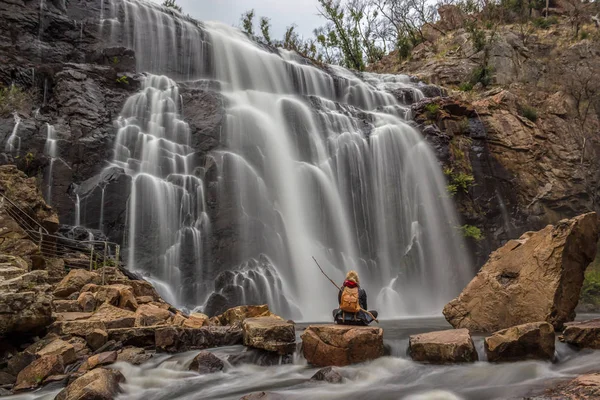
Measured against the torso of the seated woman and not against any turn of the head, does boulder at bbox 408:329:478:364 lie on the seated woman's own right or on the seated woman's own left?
on the seated woman's own right

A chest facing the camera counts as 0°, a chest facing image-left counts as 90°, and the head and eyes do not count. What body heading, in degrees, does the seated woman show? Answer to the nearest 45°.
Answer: approximately 180°

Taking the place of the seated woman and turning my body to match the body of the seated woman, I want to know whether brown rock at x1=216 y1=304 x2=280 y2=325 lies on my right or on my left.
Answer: on my left

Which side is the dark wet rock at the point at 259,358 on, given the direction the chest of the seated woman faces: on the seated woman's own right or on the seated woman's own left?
on the seated woman's own left

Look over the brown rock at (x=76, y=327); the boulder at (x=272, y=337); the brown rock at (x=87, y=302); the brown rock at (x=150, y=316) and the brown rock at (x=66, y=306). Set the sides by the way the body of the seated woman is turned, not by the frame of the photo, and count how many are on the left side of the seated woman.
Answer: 5

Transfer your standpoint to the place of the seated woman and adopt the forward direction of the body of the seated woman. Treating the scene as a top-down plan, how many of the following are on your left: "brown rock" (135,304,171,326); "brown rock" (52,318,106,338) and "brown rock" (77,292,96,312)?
3

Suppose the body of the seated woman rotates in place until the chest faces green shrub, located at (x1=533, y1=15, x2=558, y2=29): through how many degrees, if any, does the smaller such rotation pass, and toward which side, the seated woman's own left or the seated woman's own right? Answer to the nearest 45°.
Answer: approximately 45° to the seated woman's own right

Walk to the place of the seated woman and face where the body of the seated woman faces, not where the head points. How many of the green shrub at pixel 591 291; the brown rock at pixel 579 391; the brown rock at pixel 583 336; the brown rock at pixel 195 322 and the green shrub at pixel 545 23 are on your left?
1

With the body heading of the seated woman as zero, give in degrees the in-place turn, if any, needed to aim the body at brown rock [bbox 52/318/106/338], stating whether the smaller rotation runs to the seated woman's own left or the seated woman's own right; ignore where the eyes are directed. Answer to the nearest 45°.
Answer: approximately 90° to the seated woman's own left

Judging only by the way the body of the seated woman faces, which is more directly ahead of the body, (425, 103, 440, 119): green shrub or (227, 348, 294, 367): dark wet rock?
the green shrub

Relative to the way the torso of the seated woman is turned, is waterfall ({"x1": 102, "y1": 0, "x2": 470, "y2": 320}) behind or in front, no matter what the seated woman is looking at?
in front

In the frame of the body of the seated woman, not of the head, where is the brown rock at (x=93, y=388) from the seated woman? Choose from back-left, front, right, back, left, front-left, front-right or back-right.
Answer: back-left

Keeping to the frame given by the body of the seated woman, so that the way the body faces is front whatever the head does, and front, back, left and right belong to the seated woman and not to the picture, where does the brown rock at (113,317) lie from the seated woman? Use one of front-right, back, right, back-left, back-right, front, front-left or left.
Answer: left

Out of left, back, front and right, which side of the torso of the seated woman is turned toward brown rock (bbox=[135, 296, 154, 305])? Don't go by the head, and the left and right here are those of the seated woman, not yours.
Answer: left

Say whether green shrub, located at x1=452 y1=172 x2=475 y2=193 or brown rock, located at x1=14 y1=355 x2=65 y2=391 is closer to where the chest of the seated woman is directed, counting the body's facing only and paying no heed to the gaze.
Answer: the green shrub

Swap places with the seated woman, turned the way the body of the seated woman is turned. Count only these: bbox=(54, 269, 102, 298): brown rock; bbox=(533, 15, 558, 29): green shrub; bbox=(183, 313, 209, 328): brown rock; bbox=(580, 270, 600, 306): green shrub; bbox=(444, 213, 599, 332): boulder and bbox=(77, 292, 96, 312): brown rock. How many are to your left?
3

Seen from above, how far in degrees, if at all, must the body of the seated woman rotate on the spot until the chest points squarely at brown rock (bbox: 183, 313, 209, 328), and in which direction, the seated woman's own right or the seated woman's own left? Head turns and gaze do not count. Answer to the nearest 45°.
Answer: approximately 90° to the seated woman's own left

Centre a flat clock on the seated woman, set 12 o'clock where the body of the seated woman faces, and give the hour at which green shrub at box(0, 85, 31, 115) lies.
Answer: The green shrub is roughly at 10 o'clock from the seated woman.

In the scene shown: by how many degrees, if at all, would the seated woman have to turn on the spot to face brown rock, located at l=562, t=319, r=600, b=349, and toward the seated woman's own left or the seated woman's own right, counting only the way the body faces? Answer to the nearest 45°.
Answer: approximately 90° to the seated woman's own right

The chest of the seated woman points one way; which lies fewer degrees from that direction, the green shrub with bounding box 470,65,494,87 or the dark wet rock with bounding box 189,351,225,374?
the green shrub

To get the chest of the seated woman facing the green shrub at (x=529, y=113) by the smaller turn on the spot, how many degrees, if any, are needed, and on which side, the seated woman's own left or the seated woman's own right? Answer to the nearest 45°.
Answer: approximately 45° to the seated woman's own right

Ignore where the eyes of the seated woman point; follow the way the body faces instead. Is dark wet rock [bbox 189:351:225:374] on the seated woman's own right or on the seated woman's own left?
on the seated woman's own left
